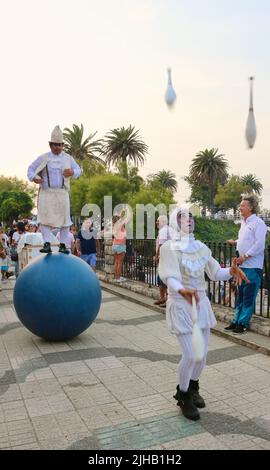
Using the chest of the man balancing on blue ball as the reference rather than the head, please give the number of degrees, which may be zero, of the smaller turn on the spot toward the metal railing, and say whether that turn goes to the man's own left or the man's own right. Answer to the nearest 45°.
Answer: approximately 135° to the man's own left

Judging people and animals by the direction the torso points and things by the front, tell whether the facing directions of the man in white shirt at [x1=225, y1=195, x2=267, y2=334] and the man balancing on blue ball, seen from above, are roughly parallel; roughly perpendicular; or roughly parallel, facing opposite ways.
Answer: roughly perpendicular

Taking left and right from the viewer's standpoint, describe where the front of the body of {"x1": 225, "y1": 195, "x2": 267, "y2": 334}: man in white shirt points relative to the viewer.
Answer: facing to the left of the viewer

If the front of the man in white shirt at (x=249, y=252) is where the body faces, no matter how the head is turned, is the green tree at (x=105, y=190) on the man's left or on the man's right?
on the man's right

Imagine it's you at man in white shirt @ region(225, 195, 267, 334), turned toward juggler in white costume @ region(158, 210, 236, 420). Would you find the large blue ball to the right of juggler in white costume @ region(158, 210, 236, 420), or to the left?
right

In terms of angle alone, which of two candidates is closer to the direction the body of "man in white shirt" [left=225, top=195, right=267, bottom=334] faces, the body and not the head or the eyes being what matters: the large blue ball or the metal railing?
the large blue ball

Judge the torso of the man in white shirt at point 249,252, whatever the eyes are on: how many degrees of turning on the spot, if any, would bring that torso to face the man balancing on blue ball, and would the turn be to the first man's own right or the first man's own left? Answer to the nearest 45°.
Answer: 0° — they already face them

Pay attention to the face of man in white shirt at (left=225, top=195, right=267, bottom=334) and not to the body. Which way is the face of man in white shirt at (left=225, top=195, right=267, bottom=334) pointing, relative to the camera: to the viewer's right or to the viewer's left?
to the viewer's left

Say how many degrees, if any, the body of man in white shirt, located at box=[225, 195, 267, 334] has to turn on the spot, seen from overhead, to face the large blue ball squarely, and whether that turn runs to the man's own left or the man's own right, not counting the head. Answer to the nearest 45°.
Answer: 0° — they already face it

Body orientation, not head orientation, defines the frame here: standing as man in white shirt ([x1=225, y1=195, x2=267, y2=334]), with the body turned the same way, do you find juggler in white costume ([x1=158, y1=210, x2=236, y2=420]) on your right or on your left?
on your left
